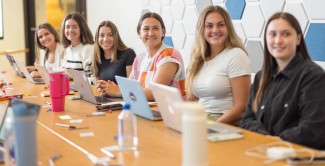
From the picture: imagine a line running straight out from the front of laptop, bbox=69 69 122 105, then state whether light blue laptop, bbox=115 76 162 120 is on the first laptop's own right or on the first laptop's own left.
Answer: on the first laptop's own right

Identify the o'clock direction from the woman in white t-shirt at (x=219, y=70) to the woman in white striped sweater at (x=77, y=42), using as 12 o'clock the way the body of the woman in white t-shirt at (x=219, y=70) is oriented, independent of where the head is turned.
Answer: the woman in white striped sweater at (x=77, y=42) is roughly at 3 o'clock from the woman in white t-shirt at (x=219, y=70).

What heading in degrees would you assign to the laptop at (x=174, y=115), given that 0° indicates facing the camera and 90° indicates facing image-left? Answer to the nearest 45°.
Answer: approximately 225°

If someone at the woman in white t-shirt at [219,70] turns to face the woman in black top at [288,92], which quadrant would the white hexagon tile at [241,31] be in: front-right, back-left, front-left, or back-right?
back-left

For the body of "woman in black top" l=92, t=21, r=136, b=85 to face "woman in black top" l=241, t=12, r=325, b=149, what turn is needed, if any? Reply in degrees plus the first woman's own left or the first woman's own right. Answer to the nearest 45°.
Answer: approximately 90° to the first woman's own left

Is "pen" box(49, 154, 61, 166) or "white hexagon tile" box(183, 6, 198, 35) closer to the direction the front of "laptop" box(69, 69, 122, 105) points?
the white hexagon tile

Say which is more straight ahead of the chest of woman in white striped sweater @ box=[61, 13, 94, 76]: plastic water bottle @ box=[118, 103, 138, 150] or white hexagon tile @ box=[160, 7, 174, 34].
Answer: the plastic water bottle

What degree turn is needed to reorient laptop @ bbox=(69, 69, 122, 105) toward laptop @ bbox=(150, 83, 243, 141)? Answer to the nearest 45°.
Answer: approximately 90° to its right
